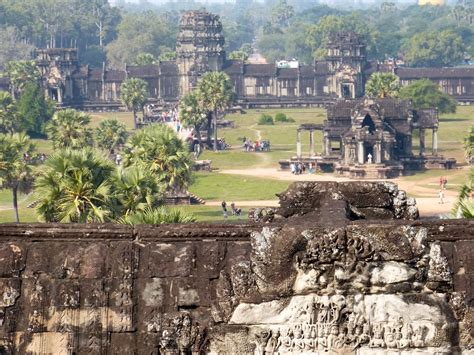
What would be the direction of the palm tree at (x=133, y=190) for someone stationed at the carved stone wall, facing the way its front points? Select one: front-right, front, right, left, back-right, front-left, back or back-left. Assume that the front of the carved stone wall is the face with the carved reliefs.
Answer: back

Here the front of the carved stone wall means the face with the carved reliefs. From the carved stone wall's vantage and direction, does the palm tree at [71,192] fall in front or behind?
behind

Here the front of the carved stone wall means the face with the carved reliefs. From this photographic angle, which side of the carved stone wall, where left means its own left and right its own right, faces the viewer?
front
